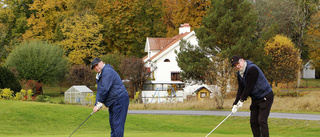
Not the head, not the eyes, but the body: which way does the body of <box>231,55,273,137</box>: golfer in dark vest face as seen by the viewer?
to the viewer's left

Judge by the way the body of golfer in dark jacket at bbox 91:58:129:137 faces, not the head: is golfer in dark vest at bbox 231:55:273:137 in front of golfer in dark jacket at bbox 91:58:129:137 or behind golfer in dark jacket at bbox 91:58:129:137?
behind

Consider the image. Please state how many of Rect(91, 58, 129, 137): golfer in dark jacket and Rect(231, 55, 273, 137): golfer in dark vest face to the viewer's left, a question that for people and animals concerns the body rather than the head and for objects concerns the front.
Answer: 2

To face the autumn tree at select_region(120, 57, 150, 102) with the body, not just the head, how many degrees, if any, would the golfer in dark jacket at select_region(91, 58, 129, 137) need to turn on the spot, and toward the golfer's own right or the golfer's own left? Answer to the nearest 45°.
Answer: approximately 90° to the golfer's own right

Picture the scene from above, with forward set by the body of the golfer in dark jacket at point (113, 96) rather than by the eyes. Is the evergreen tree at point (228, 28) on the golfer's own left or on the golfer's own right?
on the golfer's own right

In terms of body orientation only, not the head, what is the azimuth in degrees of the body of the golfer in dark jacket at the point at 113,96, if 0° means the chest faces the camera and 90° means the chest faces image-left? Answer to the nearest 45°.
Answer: approximately 90°

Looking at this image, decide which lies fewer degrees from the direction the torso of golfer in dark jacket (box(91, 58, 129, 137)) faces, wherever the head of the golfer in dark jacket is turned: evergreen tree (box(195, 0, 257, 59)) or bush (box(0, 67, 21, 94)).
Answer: the bush

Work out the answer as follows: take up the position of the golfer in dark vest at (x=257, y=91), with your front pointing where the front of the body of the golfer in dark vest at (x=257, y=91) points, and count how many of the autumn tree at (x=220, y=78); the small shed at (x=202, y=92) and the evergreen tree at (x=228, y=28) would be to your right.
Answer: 3

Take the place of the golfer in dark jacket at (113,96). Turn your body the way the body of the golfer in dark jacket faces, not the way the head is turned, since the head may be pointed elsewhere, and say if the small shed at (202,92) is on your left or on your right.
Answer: on your right
